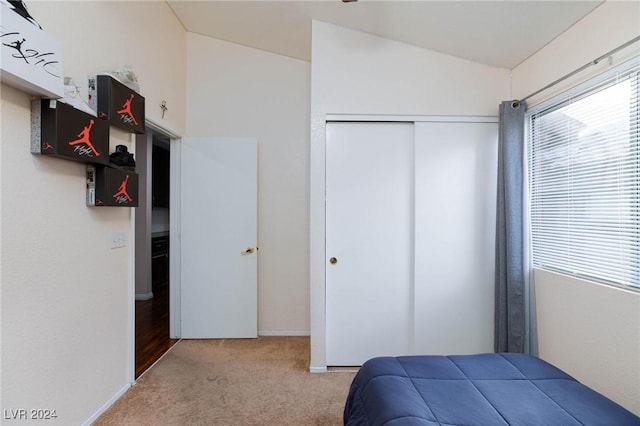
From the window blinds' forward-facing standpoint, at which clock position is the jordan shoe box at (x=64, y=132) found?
The jordan shoe box is roughly at 12 o'clock from the window blinds.

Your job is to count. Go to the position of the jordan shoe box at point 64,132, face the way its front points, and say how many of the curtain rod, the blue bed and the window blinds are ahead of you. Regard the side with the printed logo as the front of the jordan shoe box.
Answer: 3

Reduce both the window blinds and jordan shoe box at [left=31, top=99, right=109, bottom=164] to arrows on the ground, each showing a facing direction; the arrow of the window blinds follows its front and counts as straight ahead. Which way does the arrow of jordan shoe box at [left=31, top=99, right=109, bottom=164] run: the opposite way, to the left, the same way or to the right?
the opposite way

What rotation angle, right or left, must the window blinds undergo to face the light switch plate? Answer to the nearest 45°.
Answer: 0° — it already faces it

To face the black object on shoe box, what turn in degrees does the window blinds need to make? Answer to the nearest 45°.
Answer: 0° — it already faces it

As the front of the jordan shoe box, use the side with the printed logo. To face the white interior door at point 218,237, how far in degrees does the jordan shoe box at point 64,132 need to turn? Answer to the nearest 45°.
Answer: approximately 90° to its left
